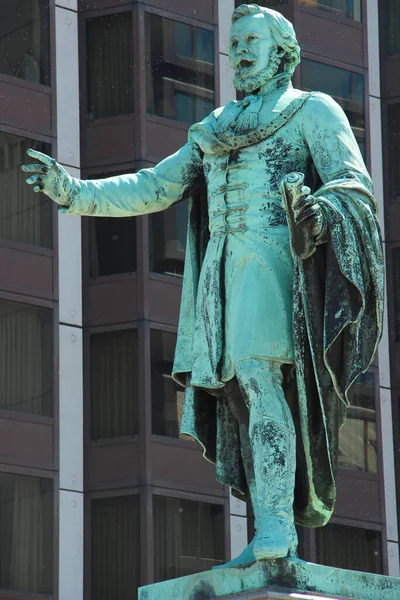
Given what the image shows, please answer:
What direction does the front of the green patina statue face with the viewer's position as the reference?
facing the viewer and to the left of the viewer
